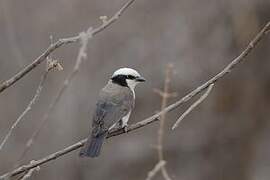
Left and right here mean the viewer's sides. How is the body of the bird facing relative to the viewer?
facing away from the viewer and to the right of the viewer
